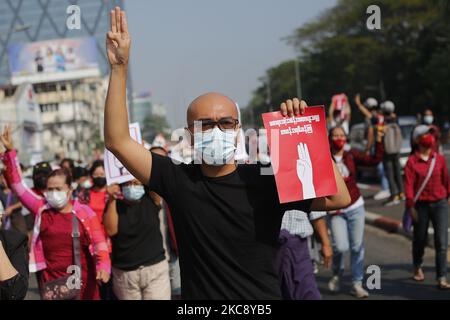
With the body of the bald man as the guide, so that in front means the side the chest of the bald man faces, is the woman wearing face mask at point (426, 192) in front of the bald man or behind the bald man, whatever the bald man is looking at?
behind

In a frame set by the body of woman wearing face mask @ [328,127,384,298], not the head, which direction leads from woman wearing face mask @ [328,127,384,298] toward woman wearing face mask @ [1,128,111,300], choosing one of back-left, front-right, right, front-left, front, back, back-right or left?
front-right

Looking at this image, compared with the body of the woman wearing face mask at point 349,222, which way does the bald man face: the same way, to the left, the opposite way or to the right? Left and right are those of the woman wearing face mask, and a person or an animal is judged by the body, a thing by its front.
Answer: the same way

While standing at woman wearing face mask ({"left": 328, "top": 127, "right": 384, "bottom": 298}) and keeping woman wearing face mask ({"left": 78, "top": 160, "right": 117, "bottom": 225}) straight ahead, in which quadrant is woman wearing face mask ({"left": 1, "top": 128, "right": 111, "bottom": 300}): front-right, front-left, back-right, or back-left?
front-left

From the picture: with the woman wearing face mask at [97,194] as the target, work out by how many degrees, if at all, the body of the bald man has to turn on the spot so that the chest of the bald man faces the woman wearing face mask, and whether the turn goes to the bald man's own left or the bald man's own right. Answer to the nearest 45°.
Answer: approximately 180°

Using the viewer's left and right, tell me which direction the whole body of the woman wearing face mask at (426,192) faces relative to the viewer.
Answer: facing the viewer

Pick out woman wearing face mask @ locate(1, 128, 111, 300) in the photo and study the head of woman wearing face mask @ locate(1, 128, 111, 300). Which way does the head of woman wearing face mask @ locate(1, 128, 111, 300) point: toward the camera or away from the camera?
toward the camera

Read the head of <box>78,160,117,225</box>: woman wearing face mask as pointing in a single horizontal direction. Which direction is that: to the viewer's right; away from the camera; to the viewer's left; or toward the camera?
toward the camera

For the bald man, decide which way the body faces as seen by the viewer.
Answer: toward the camera

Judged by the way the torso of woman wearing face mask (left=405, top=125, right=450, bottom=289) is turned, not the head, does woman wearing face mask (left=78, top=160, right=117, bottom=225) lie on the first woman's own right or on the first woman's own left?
on the first woman's own right

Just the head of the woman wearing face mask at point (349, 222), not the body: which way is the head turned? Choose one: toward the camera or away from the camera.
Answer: toward the camera

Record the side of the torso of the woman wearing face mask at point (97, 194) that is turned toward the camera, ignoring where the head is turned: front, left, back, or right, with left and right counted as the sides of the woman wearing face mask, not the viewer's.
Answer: front

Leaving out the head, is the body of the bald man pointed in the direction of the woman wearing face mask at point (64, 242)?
no

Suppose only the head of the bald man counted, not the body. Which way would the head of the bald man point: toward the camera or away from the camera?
toward the camera

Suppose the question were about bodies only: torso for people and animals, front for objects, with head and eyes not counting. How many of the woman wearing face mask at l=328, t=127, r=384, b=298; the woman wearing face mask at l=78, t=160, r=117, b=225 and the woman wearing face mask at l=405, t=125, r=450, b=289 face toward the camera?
3

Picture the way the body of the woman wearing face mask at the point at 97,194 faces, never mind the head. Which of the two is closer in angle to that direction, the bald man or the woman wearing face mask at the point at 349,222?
the bald man
